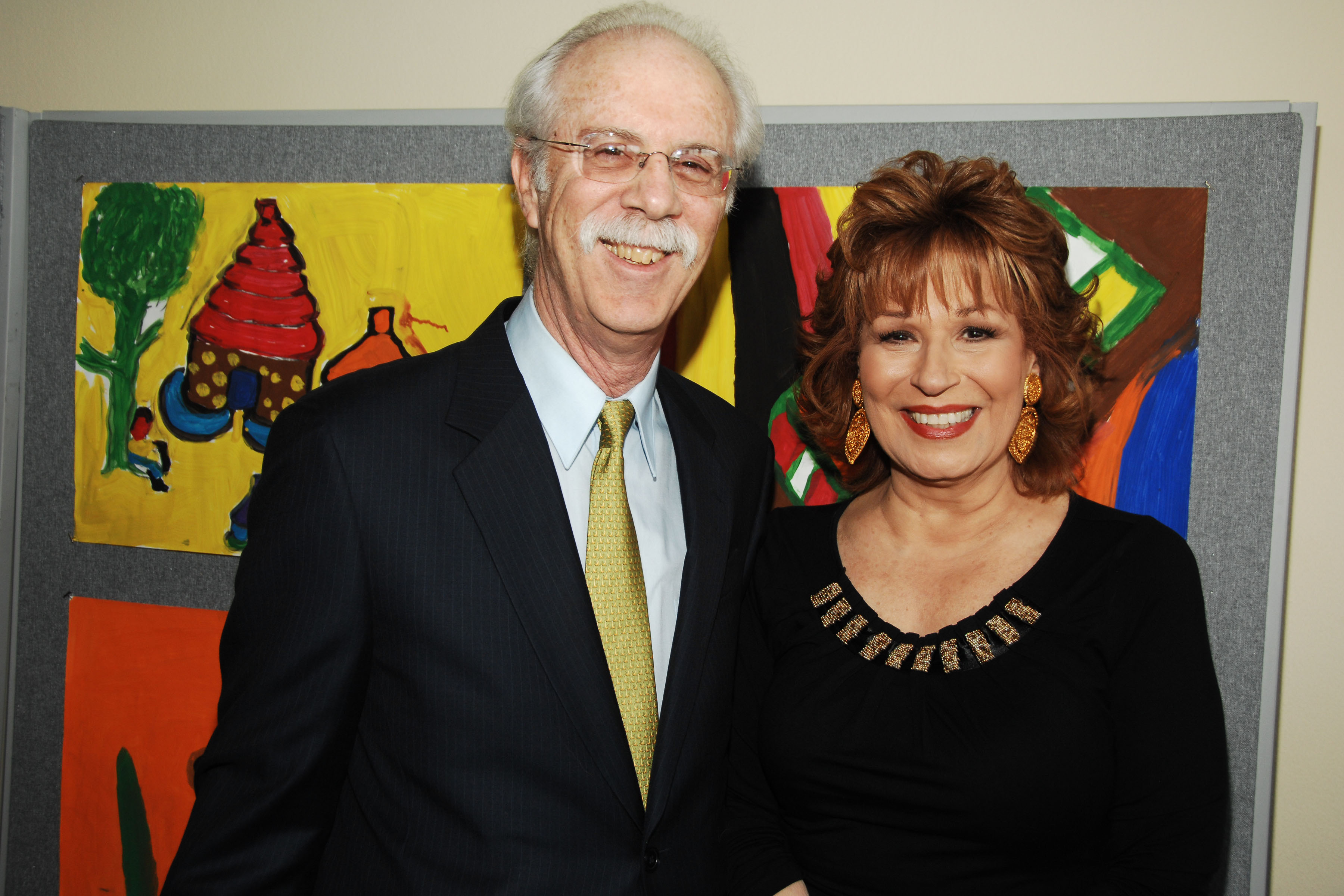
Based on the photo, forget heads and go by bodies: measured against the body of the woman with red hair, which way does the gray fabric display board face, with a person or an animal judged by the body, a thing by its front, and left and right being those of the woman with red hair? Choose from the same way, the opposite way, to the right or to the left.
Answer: the same way

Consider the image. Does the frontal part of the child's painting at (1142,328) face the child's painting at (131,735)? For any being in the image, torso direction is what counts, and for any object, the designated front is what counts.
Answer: no

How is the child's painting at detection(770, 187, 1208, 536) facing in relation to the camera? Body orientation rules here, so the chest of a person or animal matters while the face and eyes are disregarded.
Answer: toward the camera

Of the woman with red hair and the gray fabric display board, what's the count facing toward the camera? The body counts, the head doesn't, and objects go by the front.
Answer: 2

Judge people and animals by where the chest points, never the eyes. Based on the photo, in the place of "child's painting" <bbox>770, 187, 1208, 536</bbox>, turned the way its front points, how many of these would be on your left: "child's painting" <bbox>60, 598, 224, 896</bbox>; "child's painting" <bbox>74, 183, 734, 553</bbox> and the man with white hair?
0

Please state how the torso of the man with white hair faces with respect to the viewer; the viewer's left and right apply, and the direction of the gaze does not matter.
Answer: facing the viewer and to the right of the viewer

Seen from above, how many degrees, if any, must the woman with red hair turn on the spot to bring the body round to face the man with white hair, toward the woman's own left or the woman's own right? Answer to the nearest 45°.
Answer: approximately 45° to the woman's own right

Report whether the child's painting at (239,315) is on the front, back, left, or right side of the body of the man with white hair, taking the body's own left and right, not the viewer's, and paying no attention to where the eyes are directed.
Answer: back

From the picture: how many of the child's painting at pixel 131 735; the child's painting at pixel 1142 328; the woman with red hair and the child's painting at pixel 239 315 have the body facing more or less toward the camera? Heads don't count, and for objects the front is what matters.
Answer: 4

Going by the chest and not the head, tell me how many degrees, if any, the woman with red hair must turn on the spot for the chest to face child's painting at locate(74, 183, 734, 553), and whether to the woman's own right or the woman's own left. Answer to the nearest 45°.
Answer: approximately 90° to the woman's own right

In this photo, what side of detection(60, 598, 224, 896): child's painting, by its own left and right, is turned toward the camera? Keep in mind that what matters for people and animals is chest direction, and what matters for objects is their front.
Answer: front

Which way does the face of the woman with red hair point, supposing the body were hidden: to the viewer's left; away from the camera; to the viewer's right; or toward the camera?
toward the camera

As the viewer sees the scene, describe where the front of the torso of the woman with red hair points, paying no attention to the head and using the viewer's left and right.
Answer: facing the viewer

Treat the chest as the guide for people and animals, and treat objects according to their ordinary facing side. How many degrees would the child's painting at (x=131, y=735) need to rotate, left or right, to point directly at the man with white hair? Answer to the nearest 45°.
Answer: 0° — it already faces them

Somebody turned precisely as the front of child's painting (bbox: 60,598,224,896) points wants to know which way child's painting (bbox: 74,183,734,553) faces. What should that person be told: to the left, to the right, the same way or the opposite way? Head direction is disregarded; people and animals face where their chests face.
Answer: the same way

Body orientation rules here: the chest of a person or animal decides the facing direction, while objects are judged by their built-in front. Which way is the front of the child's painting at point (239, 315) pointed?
toward the camera
